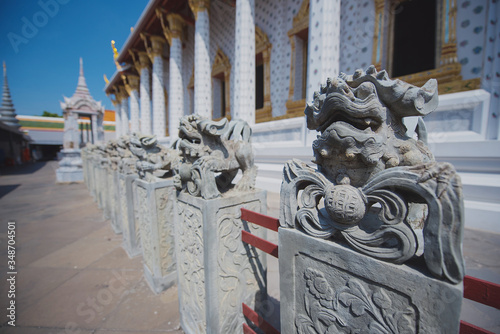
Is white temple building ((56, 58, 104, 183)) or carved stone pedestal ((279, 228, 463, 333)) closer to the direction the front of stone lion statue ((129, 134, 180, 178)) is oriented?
the white temple building

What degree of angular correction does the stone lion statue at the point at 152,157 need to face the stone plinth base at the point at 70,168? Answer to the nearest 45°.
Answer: approximately 90° to its right

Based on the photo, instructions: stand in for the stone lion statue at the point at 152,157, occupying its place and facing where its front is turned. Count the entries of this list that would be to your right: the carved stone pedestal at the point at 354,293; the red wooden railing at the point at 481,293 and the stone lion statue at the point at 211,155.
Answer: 0

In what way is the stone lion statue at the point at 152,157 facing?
to the viewer's left

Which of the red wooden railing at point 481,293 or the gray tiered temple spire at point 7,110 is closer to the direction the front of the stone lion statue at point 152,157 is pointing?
the gray tiered temple spire

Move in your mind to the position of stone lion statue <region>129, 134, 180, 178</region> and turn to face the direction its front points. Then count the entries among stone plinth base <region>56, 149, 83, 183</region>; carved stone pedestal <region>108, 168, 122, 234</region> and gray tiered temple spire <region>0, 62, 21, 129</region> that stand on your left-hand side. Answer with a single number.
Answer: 0

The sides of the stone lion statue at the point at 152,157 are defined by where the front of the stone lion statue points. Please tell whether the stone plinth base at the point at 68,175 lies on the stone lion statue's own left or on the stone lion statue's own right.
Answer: on the stone lion statue's own right
